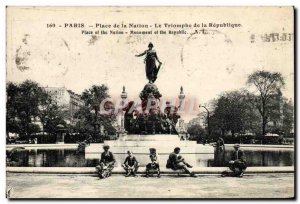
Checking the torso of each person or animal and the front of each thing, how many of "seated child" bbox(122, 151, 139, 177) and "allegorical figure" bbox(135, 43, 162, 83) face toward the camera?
2

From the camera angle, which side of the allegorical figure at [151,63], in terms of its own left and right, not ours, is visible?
front

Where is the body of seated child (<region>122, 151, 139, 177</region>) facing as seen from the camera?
toward the camera
